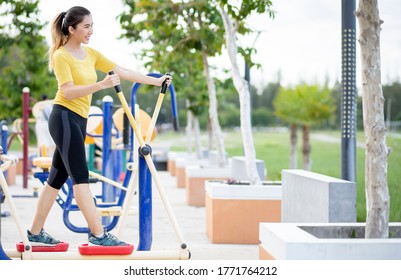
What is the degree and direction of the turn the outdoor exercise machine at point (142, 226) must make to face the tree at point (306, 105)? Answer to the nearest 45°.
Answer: approximately 90° to its left

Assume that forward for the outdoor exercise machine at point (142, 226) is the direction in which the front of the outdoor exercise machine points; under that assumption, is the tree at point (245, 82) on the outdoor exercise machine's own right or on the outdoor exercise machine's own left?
on the outdoor exercise machine's own left

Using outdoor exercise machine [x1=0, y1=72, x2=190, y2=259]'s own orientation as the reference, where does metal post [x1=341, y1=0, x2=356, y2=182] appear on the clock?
The metal post is roughly at 11 o'clock from the outdoor exercise machine.

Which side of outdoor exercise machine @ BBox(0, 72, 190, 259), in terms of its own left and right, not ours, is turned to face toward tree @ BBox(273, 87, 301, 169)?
left

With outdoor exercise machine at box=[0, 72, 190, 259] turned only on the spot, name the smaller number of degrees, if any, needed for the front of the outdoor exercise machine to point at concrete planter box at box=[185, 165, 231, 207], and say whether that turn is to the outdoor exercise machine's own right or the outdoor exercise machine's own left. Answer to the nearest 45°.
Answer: approximately 90° to the outdoor exercise machine's own left

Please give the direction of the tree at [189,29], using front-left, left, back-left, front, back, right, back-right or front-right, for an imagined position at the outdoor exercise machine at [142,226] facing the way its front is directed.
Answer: left

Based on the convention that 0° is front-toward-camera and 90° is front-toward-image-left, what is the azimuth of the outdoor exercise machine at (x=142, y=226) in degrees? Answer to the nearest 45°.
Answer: approximately 270°

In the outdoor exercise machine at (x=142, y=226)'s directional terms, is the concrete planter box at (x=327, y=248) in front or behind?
in front
